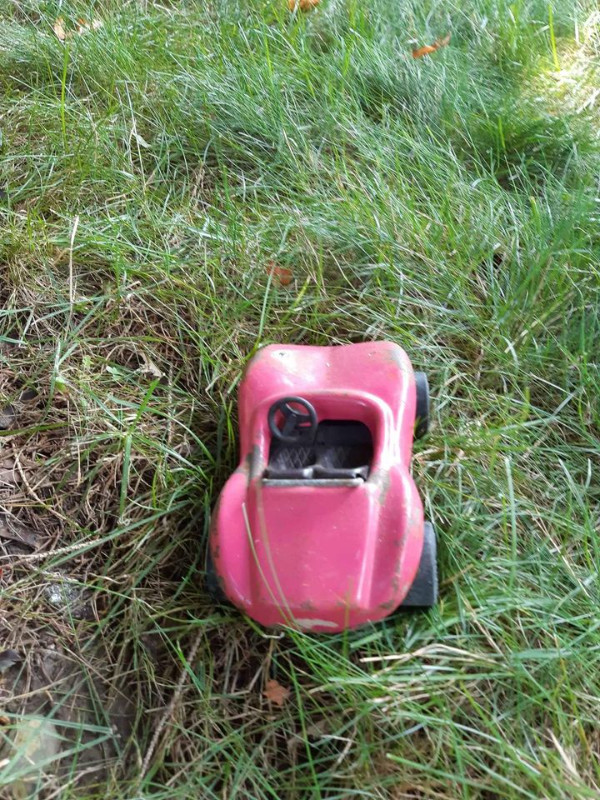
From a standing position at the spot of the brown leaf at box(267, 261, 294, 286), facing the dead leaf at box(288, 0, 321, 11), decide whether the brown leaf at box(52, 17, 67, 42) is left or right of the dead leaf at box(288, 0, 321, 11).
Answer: left

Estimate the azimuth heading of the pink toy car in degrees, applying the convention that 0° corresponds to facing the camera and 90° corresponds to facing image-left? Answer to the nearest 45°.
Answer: approximately 180°

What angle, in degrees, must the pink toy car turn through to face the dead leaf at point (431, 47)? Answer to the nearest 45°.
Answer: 0° — it already faces it

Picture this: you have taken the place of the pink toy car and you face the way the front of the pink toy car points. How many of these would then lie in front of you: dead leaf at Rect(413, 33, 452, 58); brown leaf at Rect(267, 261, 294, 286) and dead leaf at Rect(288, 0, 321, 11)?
3

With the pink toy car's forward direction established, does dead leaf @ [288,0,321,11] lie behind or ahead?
ahead

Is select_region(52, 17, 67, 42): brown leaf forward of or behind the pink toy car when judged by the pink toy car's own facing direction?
forward
